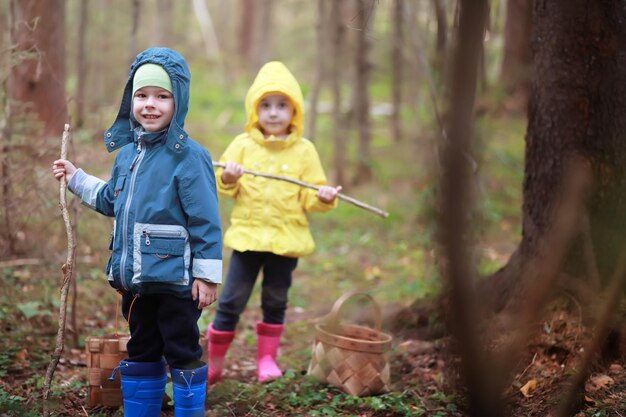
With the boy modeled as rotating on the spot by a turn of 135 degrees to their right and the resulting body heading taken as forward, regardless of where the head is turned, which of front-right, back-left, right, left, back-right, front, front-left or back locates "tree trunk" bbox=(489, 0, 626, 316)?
right

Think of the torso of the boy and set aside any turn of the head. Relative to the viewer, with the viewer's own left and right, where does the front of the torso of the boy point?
facing the viewer and to the left of the viewer

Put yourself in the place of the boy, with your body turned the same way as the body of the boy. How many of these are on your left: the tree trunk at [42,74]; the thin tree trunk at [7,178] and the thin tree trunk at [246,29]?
0

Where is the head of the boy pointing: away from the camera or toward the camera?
toward the camera

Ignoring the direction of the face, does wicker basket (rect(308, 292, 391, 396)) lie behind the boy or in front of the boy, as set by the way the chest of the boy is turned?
behind

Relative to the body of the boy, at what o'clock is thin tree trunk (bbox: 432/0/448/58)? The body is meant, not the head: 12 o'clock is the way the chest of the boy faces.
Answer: The thin tree trunk is roughly at 6 o'clock from the boy.

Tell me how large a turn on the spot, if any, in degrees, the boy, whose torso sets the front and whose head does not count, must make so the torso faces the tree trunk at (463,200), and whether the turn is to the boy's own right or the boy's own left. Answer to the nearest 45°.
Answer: approximately 45° to the boy's own left

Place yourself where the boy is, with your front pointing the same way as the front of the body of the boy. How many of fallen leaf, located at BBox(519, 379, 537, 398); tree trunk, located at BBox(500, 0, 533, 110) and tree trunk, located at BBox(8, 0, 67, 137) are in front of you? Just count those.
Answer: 0

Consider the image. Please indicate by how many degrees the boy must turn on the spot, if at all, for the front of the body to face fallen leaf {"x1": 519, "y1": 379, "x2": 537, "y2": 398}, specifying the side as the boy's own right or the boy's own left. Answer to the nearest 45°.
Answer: approximately 135° to the boy's own left

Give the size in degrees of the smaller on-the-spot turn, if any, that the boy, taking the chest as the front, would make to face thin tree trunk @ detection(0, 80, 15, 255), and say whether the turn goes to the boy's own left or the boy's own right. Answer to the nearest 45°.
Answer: approximately 90° to the boy's own right

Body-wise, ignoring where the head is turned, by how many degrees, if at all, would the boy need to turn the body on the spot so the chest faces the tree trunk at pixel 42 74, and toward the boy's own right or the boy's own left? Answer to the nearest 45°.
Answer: approximately 135° to the boy's own right

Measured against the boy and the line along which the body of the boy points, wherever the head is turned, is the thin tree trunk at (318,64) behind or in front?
behind
